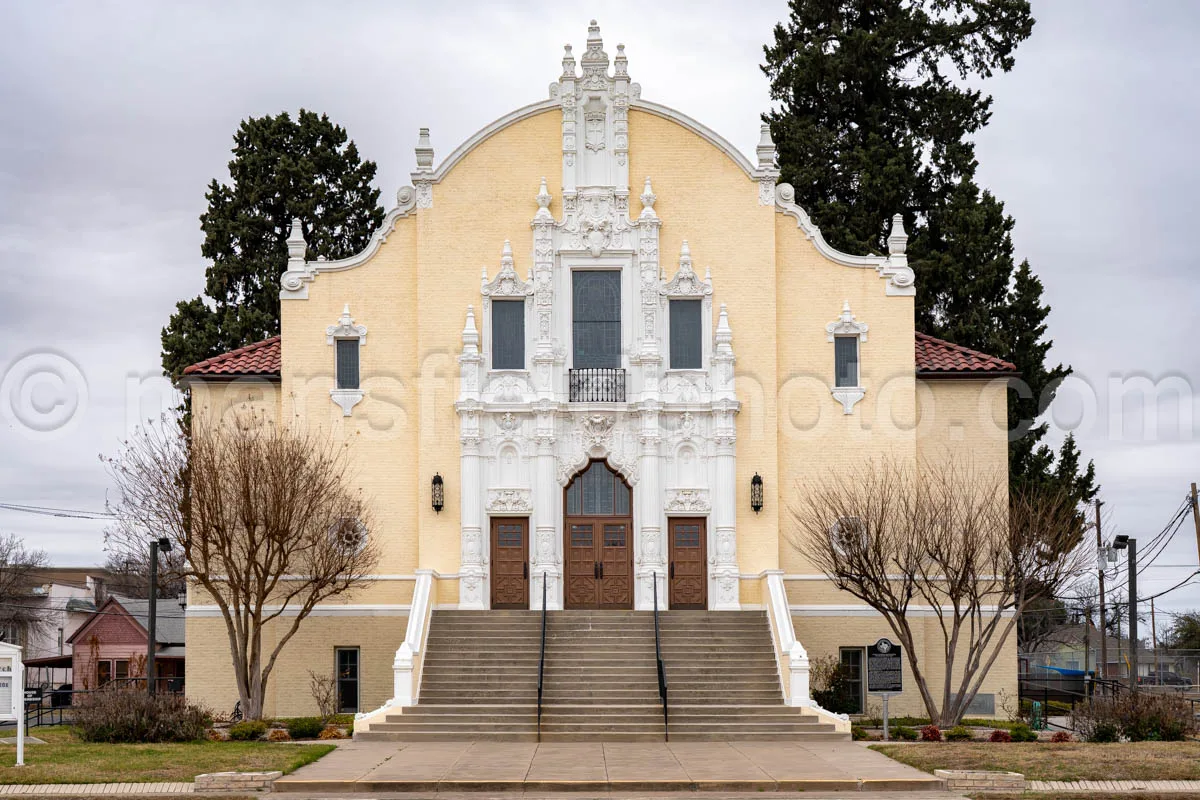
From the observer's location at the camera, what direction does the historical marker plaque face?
facing the viewer

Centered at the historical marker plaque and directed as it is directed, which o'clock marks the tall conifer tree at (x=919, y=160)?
The tall conifer tree is roughly at 6 o'clock from the historical marker plaque.

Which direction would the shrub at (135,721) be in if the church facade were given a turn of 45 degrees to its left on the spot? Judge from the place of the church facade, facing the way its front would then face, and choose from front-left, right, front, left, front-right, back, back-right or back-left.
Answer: right

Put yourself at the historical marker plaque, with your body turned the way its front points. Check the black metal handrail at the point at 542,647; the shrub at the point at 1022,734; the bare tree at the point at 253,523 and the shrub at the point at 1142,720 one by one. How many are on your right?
2

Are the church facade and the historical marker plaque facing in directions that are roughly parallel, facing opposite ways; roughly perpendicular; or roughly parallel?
roughly parallel

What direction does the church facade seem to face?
toward the camera

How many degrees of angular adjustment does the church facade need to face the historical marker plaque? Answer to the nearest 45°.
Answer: approximately 45° to its left
